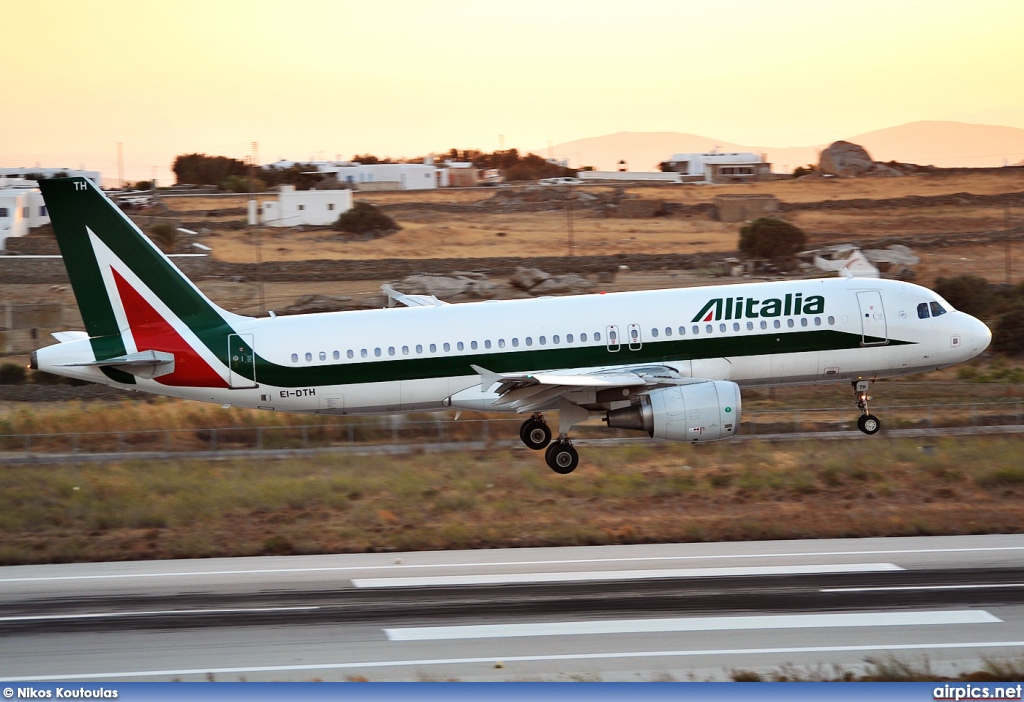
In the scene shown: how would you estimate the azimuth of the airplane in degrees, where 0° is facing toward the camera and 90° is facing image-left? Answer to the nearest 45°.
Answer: approximately 270°

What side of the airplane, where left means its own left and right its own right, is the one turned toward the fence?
left
